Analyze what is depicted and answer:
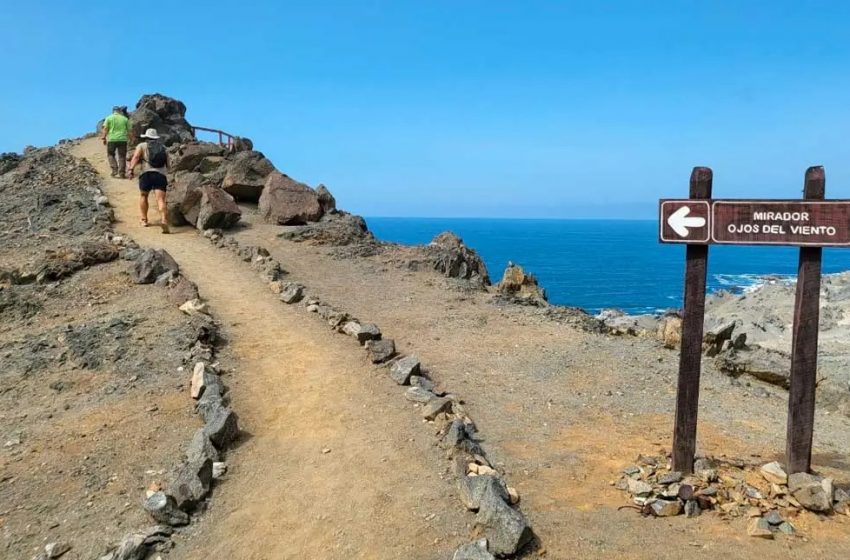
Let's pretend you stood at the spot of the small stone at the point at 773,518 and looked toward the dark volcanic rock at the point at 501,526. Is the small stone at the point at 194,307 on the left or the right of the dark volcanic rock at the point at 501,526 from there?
right

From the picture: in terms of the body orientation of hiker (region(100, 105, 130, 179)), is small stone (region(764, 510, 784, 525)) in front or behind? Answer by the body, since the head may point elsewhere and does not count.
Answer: behind

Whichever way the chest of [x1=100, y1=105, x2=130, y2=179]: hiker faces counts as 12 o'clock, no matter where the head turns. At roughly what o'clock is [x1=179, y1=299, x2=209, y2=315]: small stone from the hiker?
The small stone is roughly at 6 o'clock from the hiker.

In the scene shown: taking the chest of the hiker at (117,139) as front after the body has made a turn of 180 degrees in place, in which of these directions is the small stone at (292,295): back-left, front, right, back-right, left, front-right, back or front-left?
front

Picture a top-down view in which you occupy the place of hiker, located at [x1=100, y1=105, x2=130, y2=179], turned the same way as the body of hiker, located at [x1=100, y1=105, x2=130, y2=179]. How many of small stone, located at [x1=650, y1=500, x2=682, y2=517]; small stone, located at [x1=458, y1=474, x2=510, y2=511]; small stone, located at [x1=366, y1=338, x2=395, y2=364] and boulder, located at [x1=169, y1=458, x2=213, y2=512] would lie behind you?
4

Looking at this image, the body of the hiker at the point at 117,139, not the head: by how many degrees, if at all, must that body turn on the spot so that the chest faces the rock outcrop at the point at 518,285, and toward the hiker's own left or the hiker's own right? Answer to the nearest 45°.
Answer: approximately 135° to the hiker's own right

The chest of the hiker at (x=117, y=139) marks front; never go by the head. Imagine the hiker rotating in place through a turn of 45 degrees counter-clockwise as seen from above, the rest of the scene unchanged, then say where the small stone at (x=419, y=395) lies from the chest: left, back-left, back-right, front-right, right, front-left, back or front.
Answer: back-left

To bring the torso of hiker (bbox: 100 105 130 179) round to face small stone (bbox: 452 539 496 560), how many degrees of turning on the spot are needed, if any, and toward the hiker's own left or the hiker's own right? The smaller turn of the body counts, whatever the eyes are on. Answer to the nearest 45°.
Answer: approximately 180°

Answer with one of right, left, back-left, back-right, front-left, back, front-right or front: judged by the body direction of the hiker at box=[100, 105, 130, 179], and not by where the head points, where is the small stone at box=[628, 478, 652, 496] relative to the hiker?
back

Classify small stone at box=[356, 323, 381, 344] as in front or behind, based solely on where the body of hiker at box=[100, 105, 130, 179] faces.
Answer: behind

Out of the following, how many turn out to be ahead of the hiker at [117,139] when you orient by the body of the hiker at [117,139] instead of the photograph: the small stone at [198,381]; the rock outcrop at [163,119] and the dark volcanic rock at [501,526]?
1

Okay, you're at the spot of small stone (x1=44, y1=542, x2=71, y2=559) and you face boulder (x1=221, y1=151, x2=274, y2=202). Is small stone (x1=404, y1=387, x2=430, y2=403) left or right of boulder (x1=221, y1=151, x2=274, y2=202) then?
right

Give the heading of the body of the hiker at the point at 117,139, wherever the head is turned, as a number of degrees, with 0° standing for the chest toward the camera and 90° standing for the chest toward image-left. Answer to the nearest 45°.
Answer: approximately 180°

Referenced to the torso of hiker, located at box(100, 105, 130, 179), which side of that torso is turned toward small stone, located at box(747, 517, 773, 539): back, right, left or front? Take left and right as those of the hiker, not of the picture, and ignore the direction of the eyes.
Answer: back
